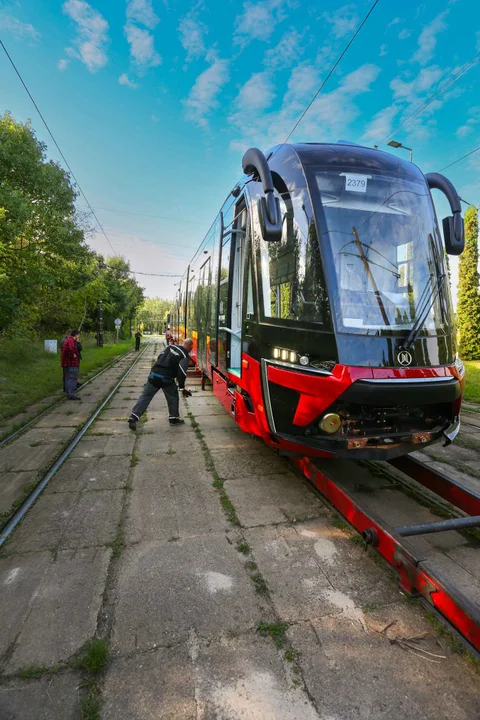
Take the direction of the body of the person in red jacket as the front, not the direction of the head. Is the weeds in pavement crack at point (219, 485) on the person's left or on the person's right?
on the person's right

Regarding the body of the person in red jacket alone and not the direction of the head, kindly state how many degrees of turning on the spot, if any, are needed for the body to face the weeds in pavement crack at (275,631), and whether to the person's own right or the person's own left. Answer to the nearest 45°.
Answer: approximately 90° to the person's own right

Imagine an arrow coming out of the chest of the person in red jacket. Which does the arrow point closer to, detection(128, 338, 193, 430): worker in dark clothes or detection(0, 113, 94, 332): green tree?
the worker in dark clothes

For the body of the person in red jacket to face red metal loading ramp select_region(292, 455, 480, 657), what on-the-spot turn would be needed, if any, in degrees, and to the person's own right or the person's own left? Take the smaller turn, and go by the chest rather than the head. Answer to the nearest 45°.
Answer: approximately 90° to the person's own right

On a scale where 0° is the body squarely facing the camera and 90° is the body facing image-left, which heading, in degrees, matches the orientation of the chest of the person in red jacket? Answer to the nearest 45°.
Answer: approximately 270°

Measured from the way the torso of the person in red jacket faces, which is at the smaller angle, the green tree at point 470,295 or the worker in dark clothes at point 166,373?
the green tree
